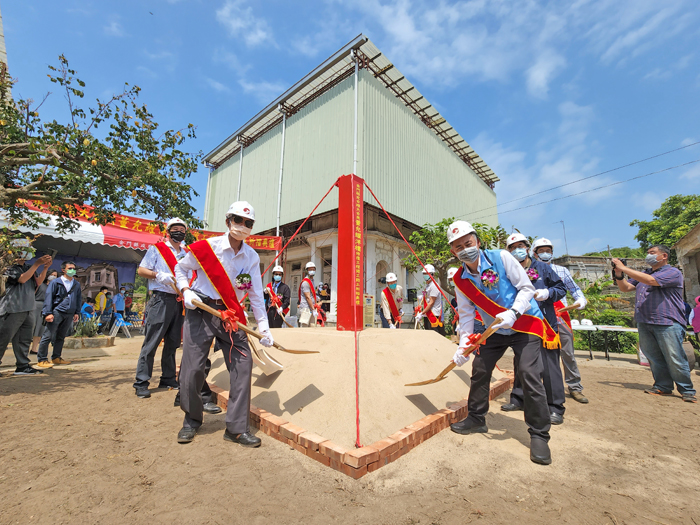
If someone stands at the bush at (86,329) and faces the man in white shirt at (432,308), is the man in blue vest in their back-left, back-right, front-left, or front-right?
front-right

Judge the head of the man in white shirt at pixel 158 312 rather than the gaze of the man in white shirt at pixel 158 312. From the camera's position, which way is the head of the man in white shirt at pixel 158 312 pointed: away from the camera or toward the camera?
toward the camera

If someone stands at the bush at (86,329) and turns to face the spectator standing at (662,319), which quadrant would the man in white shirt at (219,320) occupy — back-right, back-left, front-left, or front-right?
front-right

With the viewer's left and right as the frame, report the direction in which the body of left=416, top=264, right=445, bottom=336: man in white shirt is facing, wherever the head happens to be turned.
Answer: facing the viewer and to the left of the viewer

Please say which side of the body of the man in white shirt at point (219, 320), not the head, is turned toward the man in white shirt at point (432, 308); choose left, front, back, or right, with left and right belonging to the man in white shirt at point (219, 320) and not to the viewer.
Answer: left

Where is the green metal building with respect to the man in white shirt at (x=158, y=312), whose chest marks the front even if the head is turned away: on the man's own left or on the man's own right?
on the man's own left

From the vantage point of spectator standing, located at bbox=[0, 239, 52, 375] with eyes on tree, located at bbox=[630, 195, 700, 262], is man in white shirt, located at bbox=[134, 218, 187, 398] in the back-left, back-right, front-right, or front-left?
front-right

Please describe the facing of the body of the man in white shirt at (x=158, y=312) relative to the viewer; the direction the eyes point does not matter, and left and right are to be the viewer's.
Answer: facing the viewer and to the right of the viewer

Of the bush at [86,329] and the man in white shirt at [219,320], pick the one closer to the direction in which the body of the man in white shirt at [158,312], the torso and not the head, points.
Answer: the man in white shirt

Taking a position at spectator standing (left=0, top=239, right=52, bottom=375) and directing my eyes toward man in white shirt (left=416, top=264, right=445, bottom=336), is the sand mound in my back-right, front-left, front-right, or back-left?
front-right

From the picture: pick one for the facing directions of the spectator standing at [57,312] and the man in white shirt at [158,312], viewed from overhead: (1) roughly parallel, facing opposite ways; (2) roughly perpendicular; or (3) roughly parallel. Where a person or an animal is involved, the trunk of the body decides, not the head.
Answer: roughly parallel

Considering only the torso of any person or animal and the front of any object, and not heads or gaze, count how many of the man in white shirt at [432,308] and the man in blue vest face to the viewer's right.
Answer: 0

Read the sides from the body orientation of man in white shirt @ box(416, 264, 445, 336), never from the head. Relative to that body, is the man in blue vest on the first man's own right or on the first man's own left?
on the first man's own left

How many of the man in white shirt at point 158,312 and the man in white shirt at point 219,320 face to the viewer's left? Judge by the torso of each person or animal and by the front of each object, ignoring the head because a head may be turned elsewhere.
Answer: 0

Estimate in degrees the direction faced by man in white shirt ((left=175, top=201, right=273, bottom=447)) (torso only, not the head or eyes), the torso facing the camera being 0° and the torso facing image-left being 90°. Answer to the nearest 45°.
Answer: approximately 315°
